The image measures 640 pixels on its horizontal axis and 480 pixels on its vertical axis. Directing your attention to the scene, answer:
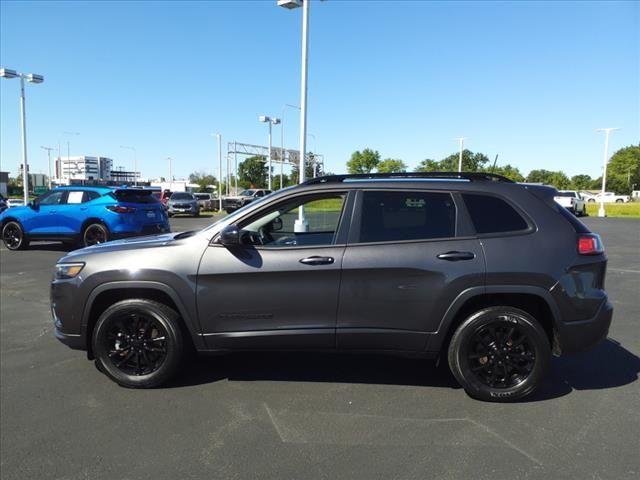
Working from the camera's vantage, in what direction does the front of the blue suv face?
facing away from the viewer and to the left of the viewer

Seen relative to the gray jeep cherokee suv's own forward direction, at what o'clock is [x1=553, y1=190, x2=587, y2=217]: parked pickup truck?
The parked pickup truck is roughly at 4 o'clock from the gray jeep cherokee suv.

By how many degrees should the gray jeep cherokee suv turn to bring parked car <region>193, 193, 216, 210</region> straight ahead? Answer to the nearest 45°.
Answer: approximately 90° to its right

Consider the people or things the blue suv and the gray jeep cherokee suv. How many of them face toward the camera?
0

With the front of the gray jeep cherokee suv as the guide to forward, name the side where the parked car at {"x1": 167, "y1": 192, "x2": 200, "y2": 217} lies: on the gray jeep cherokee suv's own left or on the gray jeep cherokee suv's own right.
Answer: on the gray jeep cherokee suv's own right

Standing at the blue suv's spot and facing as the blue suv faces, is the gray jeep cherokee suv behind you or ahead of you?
behind

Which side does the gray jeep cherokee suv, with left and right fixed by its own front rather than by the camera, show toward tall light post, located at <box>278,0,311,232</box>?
right

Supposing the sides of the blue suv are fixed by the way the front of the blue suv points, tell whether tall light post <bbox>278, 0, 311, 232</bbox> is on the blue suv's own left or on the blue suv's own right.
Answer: on the blue suv's own right

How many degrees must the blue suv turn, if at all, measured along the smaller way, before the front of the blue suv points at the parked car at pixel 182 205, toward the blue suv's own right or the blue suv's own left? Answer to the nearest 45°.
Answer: approximately 45° to the blue suv's own right

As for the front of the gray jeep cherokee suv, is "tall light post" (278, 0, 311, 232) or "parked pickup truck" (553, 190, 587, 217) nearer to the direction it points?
the tall light post

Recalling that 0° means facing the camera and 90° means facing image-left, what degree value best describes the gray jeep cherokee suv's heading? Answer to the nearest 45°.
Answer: approximately 90°
